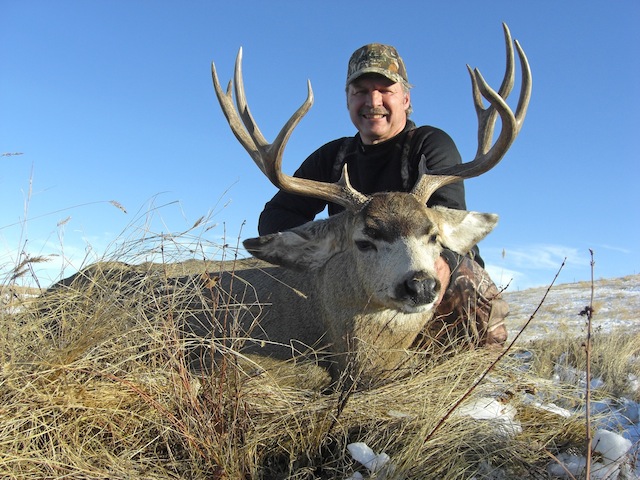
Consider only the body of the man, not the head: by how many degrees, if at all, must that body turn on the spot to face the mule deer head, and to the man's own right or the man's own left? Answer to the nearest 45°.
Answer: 0° — they already face it

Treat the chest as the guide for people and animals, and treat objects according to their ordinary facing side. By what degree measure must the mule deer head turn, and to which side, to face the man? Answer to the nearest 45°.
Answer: approximately 135° to its left

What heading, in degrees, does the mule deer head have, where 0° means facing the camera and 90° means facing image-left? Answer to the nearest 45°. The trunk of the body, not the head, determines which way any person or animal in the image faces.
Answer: approximately 315°
